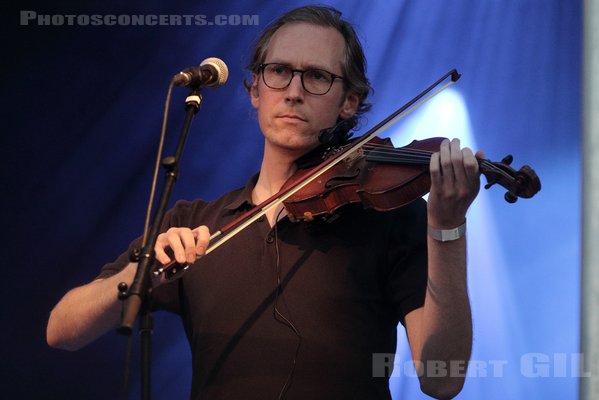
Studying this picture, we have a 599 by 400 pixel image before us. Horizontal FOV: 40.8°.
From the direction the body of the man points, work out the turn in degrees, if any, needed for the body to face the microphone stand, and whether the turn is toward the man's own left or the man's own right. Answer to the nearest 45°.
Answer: approximately 45° to the man's own right

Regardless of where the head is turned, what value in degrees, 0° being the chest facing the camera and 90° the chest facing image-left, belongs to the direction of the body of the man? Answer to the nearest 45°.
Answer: approximately 0°
